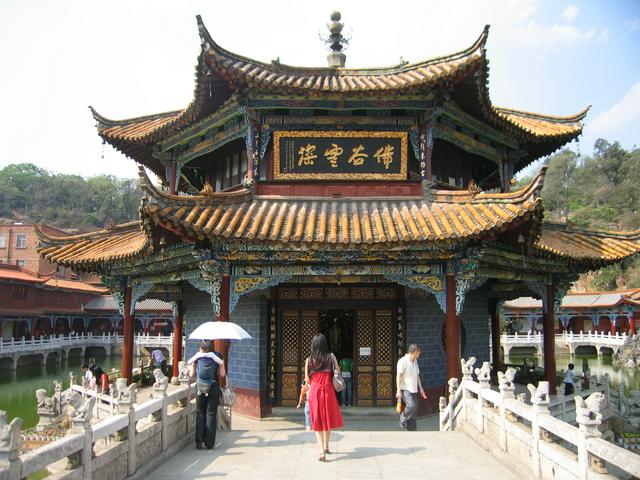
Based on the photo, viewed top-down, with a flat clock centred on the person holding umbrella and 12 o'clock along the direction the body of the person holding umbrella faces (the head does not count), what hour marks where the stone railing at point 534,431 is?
The stone railing is roughly at 4 o'clock from the person holding umbrella.

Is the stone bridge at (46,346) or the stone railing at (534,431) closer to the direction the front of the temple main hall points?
the stone railing

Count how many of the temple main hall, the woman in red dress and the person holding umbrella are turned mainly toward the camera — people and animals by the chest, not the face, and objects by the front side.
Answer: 1

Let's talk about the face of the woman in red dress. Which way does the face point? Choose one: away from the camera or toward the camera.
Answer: away from the camera

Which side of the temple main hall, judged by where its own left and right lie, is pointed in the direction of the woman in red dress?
front

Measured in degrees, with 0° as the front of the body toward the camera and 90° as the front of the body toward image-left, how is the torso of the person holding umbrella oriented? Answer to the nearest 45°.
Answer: approximately 180°

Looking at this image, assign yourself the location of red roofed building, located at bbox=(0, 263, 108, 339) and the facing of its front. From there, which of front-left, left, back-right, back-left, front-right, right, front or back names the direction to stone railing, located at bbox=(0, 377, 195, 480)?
front-right

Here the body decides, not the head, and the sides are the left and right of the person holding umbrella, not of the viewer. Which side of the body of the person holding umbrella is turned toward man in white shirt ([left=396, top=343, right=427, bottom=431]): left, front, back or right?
right

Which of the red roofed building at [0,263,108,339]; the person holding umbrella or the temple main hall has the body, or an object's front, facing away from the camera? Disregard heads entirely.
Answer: the person holding umbrella

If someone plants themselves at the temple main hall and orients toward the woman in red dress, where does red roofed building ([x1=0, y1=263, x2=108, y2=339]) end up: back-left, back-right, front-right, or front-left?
back-right

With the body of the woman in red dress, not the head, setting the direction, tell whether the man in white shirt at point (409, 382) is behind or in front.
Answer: in front

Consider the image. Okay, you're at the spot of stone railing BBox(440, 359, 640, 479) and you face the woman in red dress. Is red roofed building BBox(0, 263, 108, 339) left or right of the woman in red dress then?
right

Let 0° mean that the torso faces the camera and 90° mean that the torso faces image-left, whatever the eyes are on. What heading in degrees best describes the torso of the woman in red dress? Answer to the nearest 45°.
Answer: approximately 180°

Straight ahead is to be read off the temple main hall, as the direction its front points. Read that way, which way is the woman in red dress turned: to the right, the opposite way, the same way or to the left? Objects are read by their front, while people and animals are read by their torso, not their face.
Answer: the opposite way

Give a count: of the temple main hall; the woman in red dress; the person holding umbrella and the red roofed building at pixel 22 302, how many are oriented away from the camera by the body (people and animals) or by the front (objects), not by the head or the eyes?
2
